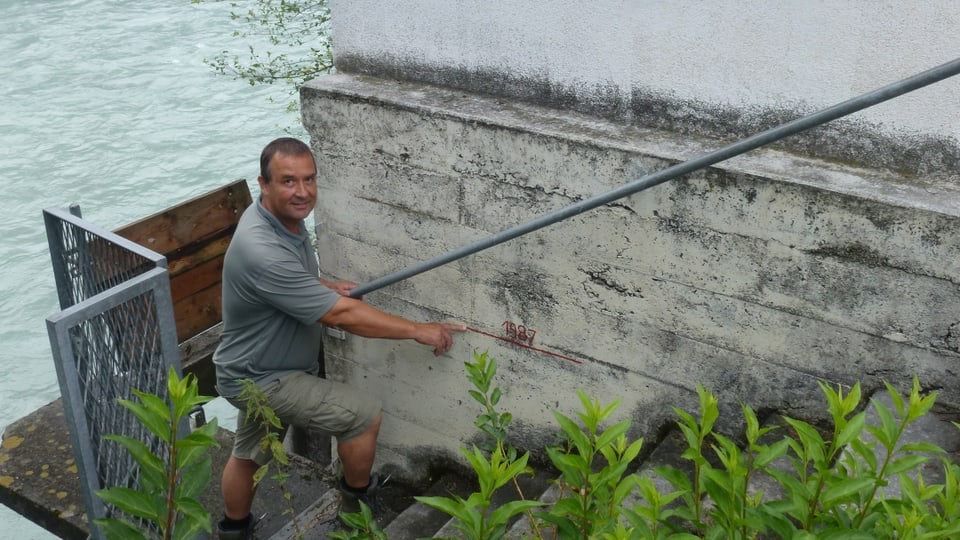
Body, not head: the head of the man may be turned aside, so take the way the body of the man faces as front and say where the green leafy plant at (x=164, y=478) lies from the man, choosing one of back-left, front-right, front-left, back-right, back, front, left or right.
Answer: right

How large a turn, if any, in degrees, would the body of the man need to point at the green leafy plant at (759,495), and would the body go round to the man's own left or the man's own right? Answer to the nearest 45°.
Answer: approximately 45° to the man's own right

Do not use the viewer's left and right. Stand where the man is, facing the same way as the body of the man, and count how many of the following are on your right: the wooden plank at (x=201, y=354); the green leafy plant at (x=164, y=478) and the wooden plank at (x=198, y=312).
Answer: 1

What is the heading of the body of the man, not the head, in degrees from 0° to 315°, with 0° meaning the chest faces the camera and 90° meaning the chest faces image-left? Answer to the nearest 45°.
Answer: approximately 270°

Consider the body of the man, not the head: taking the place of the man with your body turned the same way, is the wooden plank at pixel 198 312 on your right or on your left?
on your left

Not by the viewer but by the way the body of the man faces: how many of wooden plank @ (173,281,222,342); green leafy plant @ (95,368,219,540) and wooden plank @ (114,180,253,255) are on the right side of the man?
1

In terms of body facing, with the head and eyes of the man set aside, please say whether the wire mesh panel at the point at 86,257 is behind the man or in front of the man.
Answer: behind

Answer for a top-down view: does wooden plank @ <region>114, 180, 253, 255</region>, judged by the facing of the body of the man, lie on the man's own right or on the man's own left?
on the man's own left

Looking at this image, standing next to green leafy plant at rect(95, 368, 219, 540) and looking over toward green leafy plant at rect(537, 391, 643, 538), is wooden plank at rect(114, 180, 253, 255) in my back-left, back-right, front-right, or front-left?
back-left

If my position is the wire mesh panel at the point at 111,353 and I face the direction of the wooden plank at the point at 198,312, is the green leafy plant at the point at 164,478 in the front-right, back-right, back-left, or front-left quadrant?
back-right
